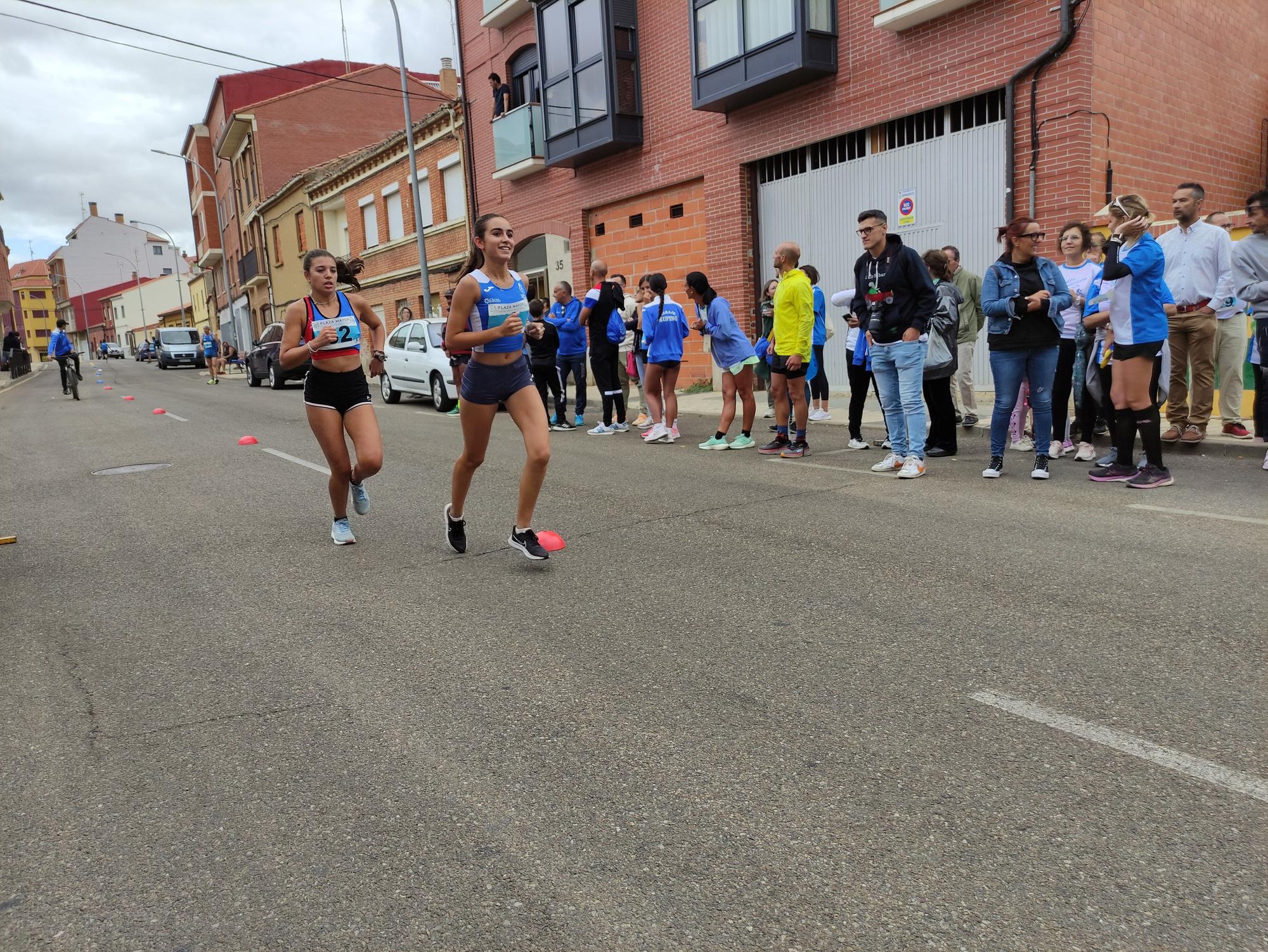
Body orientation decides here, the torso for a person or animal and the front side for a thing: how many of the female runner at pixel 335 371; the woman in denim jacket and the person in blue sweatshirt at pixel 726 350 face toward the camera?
2

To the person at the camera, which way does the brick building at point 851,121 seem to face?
facing the viewer and to the left of the viewer

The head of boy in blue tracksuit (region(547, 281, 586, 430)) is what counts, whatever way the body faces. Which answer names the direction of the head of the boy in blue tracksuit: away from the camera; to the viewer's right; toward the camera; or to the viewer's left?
to the viewer's left

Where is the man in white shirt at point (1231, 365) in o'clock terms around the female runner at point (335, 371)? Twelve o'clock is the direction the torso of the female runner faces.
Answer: The man in white shirt is roughly at 9 o'clock from the female runner.

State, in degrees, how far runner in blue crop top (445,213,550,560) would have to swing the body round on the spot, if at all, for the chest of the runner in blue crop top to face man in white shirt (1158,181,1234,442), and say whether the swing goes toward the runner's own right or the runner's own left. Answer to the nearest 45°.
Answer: approximately 45° to the runner's own left

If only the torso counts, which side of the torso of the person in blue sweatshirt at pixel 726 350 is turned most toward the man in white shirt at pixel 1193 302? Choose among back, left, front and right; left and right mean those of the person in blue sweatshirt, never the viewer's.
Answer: back

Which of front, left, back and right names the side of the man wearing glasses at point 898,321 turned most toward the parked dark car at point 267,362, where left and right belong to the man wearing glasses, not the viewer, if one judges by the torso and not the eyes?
right

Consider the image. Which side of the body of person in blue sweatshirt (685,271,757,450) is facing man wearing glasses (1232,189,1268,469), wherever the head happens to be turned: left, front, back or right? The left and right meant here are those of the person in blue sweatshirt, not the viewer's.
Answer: back

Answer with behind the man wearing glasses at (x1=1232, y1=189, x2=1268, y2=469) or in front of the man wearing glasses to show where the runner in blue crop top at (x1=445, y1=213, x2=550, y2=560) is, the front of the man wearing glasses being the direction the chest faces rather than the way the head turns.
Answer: in front

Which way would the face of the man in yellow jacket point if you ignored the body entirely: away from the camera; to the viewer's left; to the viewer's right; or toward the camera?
to the viewer's left

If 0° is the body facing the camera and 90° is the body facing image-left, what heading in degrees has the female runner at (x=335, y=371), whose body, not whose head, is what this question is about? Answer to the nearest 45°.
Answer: approximately 0°
